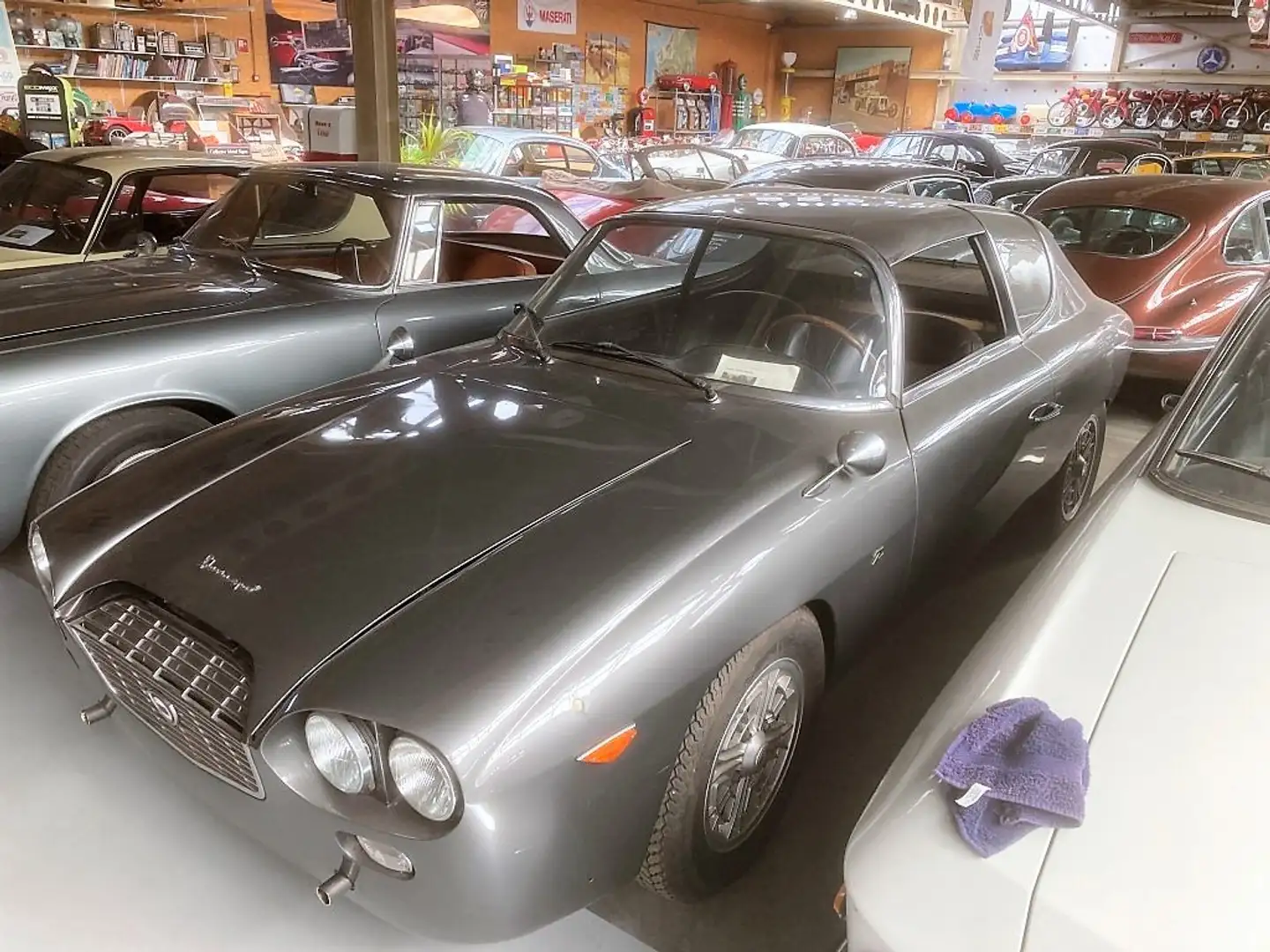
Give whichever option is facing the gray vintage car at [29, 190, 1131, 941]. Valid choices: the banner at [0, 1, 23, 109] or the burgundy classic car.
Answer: the banner

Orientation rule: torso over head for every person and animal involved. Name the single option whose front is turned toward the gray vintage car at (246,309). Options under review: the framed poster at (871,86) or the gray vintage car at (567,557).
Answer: the framed poster

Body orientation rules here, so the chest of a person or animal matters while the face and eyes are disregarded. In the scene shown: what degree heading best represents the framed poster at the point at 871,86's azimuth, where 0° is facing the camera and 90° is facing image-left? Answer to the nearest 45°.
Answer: approximately 0°

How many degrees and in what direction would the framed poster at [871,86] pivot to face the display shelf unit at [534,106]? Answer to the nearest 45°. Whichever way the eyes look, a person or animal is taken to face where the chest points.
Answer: approximately 45° to its right

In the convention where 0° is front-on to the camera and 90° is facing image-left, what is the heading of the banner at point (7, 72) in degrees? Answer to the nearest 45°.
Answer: approximately 0°

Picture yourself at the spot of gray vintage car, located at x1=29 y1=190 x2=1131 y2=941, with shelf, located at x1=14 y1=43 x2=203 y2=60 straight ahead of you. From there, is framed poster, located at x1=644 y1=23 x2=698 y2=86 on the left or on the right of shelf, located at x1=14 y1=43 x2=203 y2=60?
right

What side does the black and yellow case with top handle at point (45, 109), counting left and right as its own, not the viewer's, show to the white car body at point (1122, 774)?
front

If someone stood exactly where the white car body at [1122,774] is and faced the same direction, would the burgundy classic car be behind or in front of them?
behind

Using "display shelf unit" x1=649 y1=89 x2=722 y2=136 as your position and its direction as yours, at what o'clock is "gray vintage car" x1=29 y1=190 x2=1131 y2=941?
The gray vintage car is roughly at 12 o'clock from the display shelf unit.
